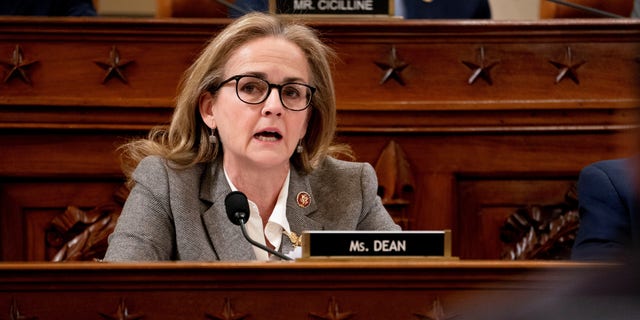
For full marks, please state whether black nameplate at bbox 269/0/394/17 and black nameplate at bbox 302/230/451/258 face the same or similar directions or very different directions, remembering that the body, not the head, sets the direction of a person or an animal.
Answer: same or similar directions

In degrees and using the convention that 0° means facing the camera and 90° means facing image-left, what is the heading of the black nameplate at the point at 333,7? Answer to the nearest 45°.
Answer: approximately 0°

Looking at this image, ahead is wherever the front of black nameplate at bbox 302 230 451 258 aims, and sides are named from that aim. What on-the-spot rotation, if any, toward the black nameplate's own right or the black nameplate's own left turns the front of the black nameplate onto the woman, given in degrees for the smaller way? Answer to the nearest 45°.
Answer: approximately 135° to the black nameplate's own right

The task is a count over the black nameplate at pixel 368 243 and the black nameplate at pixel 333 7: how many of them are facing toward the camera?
2

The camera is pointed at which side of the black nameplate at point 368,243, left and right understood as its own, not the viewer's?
front

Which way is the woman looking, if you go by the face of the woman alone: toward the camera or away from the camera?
toward the camera
